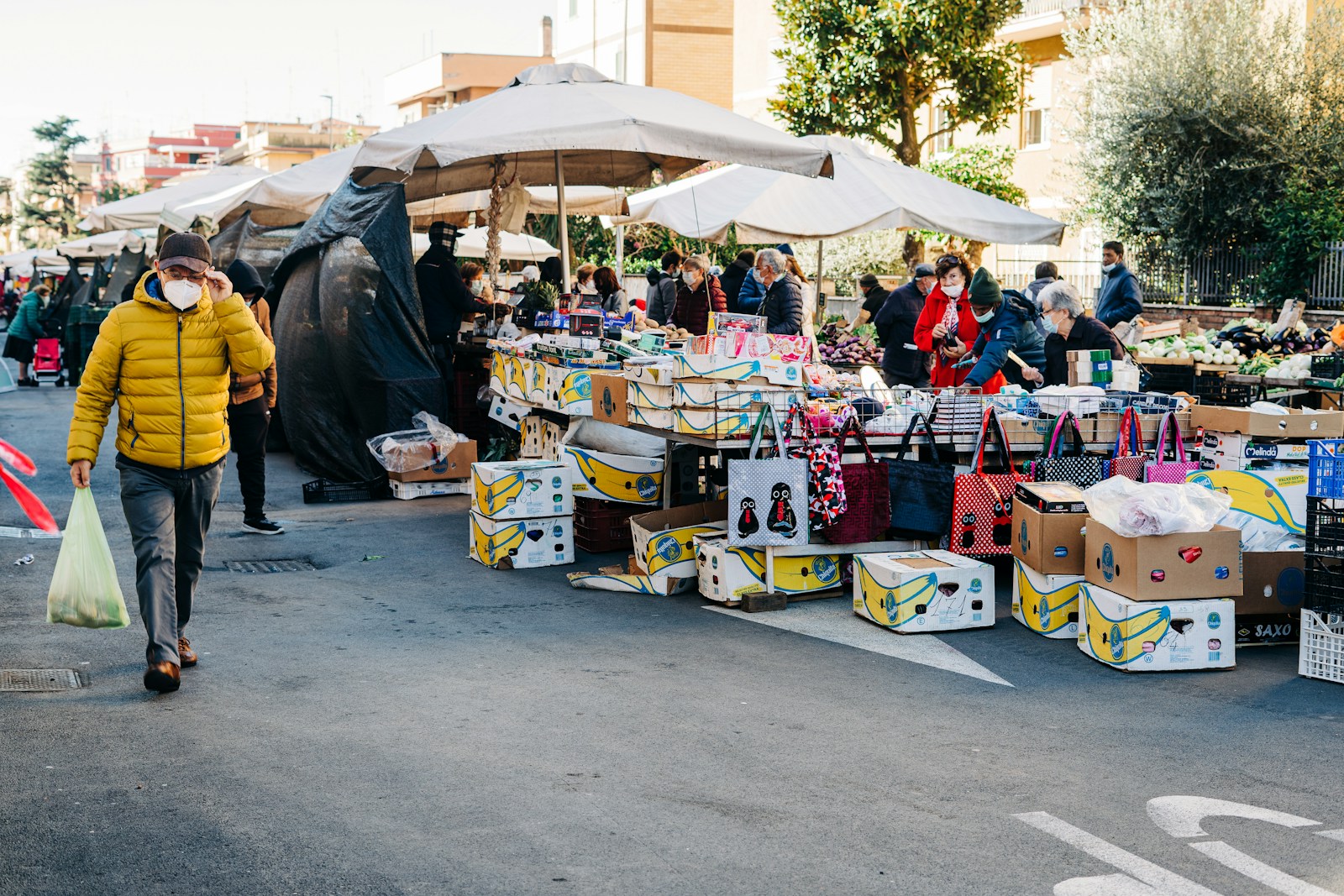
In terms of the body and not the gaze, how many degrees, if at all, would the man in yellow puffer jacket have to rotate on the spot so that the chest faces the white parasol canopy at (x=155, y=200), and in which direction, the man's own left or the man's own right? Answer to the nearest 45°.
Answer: approximately 180°

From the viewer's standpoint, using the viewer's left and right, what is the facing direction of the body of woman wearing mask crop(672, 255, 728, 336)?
facing the viewer and to the left of the viewer

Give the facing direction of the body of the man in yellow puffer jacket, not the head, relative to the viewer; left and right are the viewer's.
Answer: facing the viewer

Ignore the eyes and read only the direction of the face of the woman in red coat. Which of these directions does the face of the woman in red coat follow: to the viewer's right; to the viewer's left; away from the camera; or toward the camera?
toward the camera

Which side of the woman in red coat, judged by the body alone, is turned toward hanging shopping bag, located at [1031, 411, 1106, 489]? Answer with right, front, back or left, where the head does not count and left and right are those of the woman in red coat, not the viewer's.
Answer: front

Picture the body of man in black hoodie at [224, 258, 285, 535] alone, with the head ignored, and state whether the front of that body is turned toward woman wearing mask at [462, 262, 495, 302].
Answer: no

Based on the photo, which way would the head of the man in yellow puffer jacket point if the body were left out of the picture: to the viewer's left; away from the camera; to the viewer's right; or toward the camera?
toward the camera

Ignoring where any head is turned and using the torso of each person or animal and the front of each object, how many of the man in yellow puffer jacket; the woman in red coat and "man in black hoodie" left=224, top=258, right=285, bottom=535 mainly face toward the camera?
2

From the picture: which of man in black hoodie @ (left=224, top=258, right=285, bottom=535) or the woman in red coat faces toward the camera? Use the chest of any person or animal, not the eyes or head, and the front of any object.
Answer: the woman in red coat

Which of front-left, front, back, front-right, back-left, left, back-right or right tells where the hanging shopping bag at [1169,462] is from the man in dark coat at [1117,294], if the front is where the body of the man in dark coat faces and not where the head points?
front-left

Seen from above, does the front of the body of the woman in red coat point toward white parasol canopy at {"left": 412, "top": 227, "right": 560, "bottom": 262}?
no

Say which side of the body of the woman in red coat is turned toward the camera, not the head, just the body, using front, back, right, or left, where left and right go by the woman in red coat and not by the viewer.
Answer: front
